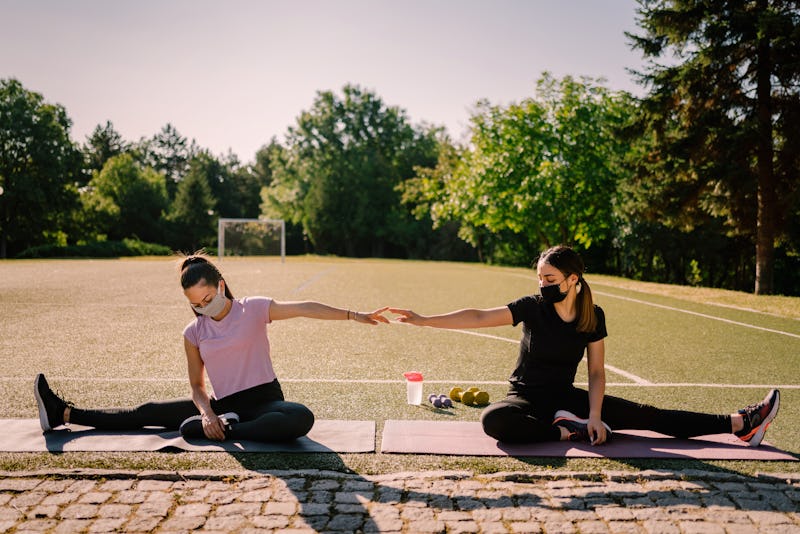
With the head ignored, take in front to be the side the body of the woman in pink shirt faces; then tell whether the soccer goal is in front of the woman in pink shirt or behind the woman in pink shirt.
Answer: behind

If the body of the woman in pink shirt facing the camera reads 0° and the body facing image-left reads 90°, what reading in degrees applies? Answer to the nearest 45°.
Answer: approximately 0°

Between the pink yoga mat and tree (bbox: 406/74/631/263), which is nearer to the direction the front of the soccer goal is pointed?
the pink yoga mat

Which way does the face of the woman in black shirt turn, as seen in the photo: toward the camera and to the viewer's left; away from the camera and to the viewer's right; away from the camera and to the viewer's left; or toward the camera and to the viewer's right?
toward the camera and to the viewer's left

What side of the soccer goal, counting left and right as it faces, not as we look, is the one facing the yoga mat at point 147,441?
front

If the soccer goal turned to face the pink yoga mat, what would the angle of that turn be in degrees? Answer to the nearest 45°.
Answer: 0° — it already faces it

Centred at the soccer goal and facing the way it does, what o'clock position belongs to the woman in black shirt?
The woman in black shirt is roughly at 12 o'clock from the soccer goal.

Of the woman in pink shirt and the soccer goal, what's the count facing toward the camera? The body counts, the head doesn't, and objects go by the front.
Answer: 2

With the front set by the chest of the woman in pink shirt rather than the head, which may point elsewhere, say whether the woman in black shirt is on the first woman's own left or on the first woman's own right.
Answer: on the first woman's own left

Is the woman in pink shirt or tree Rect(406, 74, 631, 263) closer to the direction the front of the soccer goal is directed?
the woman in pink shirt

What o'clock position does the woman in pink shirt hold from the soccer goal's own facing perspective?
The woman in pink shirt is roughly at 12 o'clock from the soccer goal.
